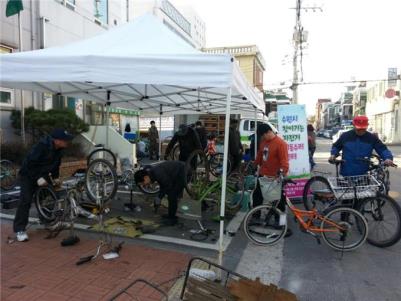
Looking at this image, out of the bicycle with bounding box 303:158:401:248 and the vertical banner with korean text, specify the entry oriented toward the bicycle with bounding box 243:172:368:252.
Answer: the vertical banner with korean text

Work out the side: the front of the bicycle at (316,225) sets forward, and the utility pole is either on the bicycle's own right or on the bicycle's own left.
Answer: on the bicycle's own right

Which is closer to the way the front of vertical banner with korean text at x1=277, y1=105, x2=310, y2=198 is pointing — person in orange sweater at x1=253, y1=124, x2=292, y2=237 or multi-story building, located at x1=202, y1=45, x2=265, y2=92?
the person in orange sweater

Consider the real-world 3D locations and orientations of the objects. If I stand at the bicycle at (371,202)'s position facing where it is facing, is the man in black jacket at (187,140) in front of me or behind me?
behind

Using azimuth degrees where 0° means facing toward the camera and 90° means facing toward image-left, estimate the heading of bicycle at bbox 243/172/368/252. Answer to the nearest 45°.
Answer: approximately 90°

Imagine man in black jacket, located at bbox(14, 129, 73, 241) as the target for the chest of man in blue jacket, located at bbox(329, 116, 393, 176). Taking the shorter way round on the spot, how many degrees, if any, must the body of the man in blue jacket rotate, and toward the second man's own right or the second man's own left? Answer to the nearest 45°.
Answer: approximately 45° to the second man's own right

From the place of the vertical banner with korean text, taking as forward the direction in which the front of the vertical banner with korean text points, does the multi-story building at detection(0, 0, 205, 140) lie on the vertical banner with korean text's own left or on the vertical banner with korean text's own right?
on the vertical banner with korean text's own right

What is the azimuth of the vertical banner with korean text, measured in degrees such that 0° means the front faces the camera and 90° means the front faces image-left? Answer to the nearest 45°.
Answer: approximately 0°

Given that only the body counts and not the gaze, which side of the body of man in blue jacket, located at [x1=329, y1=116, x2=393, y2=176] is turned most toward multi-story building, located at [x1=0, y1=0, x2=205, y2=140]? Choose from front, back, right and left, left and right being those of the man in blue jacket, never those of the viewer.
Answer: right
